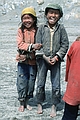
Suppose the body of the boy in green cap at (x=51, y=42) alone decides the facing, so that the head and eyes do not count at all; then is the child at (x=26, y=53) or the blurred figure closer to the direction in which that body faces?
the blurred figure

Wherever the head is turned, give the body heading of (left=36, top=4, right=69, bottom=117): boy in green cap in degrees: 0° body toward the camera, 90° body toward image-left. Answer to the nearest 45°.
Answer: approximately 0°

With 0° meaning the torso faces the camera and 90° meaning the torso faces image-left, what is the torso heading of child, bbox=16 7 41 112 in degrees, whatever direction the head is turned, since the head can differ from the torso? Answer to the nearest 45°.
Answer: approximately 0°

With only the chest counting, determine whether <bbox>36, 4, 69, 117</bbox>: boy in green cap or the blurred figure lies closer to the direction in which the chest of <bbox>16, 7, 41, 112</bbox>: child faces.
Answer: the blurred figure

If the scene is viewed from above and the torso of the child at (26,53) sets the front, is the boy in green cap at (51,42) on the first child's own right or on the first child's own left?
on the first child's own left
